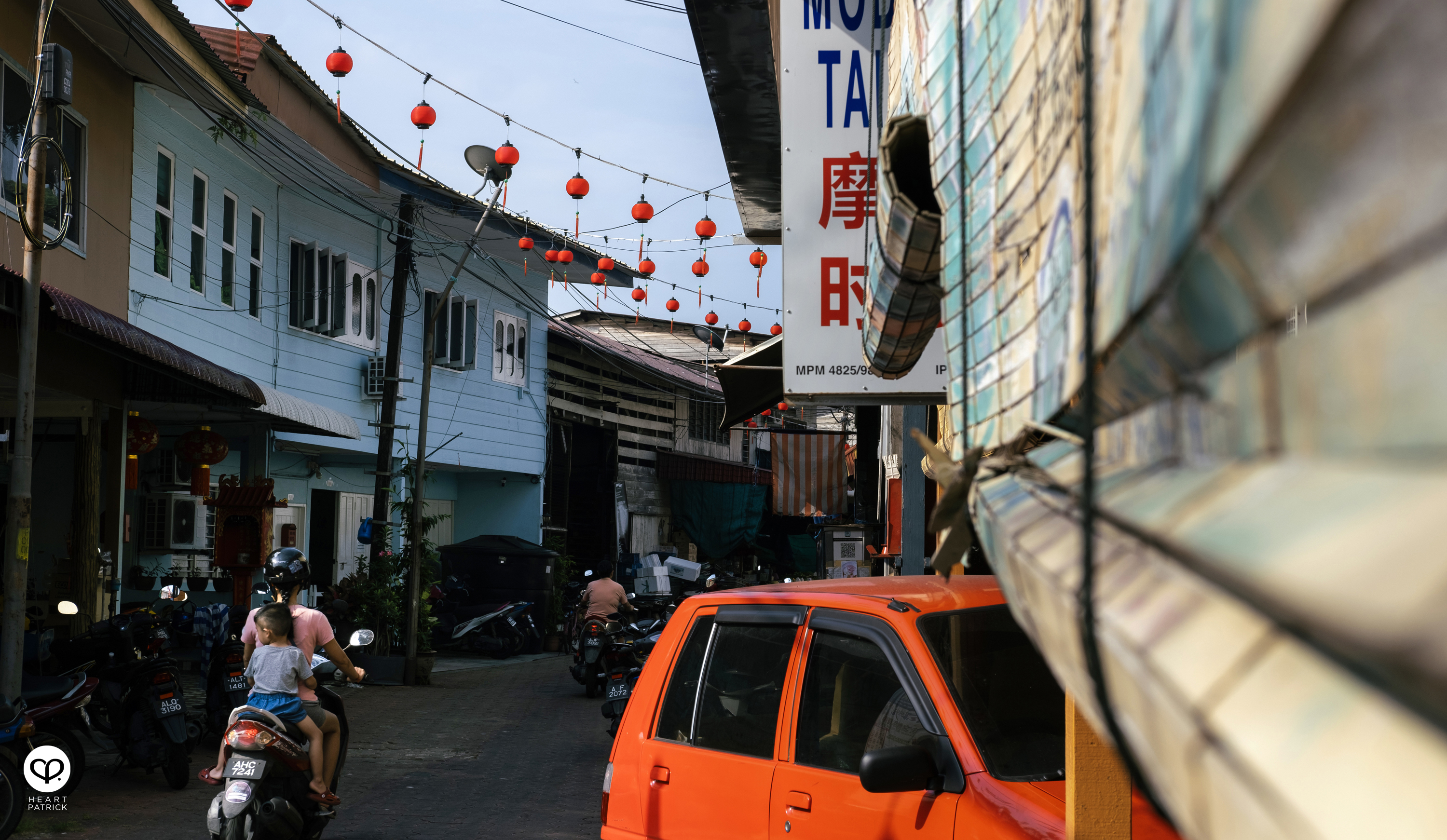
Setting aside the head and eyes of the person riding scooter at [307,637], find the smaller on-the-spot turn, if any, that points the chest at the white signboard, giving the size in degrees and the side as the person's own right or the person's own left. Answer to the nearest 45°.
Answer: approximately 90° to the person's own right

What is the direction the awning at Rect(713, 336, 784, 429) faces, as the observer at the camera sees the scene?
facing to the left of the viewer

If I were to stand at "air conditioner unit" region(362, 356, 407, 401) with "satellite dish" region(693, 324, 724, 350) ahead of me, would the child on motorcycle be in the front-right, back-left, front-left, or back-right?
back-right

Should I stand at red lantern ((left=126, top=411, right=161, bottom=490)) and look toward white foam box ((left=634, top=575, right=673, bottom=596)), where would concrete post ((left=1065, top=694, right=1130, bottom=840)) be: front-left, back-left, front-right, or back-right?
back-right

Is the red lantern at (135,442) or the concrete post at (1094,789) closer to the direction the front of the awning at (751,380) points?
the red lantern

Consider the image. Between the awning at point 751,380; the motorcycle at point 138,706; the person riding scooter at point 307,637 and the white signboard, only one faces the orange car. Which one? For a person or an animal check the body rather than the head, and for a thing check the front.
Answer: the white signboard

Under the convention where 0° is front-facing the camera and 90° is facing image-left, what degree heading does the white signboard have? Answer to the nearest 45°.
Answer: approximately 0°

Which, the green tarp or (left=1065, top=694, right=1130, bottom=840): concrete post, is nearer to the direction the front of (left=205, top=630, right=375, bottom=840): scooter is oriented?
the green tarp

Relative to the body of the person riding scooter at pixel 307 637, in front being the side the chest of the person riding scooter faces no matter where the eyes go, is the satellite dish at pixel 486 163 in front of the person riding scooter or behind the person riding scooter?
in front

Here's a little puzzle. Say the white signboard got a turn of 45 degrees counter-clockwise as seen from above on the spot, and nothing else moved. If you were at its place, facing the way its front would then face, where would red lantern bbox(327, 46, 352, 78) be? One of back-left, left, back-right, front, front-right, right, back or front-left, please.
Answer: back

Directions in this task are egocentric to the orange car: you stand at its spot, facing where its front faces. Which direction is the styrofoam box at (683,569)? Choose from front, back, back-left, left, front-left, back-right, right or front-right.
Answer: back-left

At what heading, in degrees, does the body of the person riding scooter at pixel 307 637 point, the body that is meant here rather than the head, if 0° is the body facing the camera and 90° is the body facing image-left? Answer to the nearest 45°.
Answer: approximately 225°

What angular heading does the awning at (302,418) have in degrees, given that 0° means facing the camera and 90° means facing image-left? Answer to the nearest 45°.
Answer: approximately 315°

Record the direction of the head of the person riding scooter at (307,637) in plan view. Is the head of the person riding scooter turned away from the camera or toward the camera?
away from the camera

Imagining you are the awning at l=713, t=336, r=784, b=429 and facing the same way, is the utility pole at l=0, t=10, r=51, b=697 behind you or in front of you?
in front
